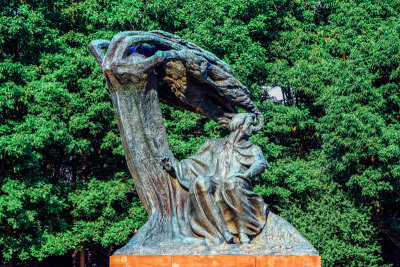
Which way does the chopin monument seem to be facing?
toward the camera
